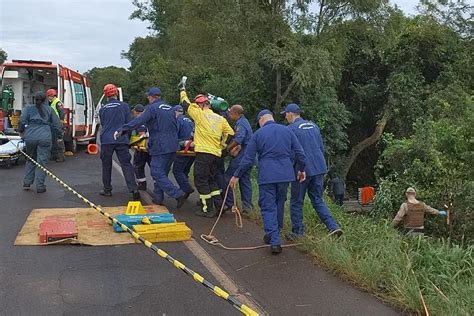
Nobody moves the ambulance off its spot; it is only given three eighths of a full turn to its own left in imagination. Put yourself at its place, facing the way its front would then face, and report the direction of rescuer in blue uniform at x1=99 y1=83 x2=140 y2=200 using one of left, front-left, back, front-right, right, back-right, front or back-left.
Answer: left

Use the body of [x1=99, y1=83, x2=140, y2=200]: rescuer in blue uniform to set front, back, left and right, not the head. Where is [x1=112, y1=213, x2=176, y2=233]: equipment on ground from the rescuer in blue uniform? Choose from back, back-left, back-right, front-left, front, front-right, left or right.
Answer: back

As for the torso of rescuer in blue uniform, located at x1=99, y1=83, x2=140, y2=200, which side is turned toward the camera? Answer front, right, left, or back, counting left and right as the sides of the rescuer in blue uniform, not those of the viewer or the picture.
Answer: back

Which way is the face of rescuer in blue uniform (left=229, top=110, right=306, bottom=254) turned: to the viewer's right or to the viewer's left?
to the viewer's left

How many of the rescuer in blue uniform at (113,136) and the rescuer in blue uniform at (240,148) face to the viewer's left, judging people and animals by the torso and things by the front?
1

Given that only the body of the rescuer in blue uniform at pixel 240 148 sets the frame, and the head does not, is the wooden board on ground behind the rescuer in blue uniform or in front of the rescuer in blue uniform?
in front

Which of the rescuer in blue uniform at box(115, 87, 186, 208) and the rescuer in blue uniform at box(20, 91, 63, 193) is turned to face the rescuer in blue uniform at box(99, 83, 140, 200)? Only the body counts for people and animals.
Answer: the rescuer in blue uniform at box(115, 87, 186, 208)

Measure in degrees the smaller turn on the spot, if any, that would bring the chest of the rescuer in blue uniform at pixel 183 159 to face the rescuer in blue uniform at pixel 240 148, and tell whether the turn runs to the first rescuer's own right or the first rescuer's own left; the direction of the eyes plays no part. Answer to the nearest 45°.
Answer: approximately 180°

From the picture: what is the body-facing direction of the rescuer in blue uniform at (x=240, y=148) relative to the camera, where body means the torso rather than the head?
to the viewer's left

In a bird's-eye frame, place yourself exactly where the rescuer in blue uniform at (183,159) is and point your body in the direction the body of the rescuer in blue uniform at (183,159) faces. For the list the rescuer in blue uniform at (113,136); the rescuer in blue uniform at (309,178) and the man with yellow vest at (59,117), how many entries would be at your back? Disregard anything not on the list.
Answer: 1

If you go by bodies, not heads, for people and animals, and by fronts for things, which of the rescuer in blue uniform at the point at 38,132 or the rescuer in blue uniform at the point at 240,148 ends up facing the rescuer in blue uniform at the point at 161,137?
the rescuer in blue uniform at the point at 240,148

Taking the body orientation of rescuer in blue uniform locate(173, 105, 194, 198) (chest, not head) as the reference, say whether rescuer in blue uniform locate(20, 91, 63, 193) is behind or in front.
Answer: in front
